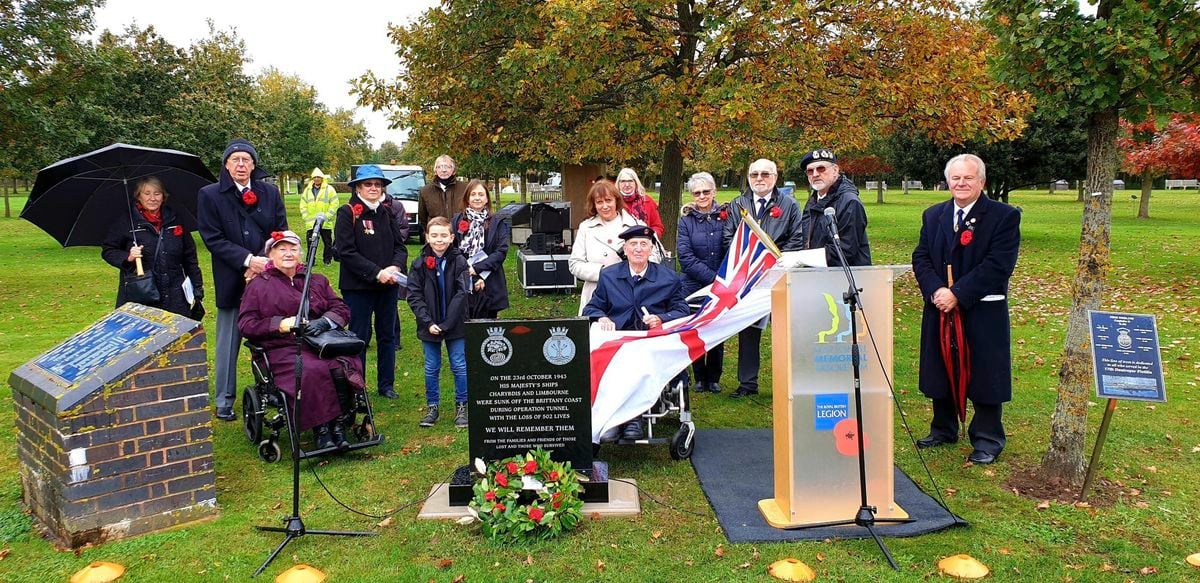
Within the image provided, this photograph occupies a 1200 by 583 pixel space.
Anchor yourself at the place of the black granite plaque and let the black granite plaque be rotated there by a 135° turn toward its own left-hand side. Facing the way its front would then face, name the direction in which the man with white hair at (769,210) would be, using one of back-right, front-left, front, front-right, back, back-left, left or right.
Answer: front

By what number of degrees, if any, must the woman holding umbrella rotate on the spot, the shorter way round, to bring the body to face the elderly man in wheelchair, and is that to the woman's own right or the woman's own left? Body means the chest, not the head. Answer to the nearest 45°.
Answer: approximately 45° to the woman's own left

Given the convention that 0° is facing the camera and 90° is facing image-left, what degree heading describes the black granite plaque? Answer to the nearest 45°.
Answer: approximately 0°

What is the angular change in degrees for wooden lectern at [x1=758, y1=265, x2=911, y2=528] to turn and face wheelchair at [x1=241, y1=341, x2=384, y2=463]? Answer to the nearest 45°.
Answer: approximately 90° to its right

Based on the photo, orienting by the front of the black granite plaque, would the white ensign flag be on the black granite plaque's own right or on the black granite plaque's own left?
on the black granite plaque's own left

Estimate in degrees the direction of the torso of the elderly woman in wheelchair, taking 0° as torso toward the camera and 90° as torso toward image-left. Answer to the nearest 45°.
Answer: approximately 315°

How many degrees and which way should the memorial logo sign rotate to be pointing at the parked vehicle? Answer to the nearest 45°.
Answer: approximately 135° to its right
